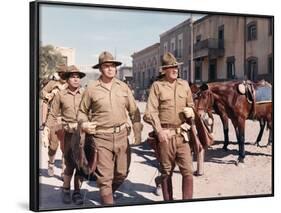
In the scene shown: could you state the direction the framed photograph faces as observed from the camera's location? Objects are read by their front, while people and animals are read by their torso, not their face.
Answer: facing the viewer and to the right of the viewer
